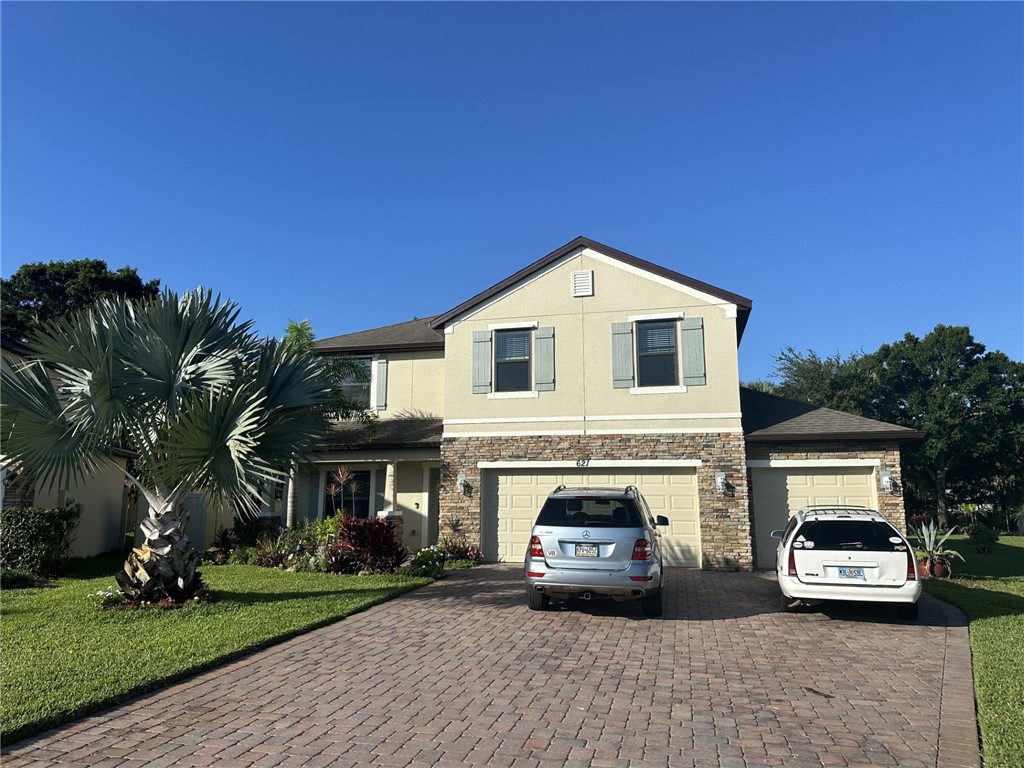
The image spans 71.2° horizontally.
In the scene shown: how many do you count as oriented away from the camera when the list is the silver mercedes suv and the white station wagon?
2

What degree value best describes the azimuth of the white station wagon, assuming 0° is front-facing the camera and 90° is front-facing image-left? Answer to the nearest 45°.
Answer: approximately 180°

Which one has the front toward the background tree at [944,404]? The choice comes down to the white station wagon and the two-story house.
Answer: the white station wagon

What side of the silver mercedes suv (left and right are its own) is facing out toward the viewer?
back

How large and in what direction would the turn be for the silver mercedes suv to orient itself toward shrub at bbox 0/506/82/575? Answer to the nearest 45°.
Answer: approximately 90° to its left

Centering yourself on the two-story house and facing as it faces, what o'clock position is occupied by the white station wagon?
The white station wagon is roughly at 11 o'clock from the two-story house.

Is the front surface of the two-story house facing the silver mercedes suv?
yes

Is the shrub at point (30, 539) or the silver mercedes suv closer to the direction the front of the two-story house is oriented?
the silver mercedes suv

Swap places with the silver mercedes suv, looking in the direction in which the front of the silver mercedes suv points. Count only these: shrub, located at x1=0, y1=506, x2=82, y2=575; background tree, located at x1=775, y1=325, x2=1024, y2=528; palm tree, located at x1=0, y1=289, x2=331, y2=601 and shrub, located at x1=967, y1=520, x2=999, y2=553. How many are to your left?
2

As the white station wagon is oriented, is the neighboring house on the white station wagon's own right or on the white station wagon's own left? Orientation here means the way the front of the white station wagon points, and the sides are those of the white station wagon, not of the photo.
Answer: on the white station wagon's own left

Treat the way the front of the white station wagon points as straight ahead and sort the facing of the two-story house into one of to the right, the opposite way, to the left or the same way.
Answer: the opposite way

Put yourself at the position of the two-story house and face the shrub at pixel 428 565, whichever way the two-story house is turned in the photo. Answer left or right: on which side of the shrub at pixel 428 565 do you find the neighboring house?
right
